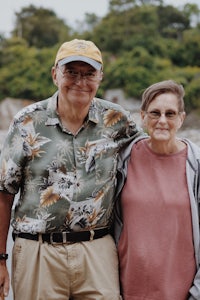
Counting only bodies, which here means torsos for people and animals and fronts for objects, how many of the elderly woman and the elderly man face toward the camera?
2

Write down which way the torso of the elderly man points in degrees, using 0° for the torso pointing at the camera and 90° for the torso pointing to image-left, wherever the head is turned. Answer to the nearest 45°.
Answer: approximately 0°
